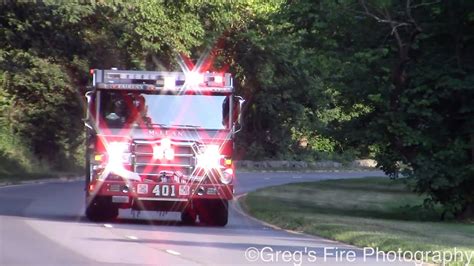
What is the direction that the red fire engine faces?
toward the camera
